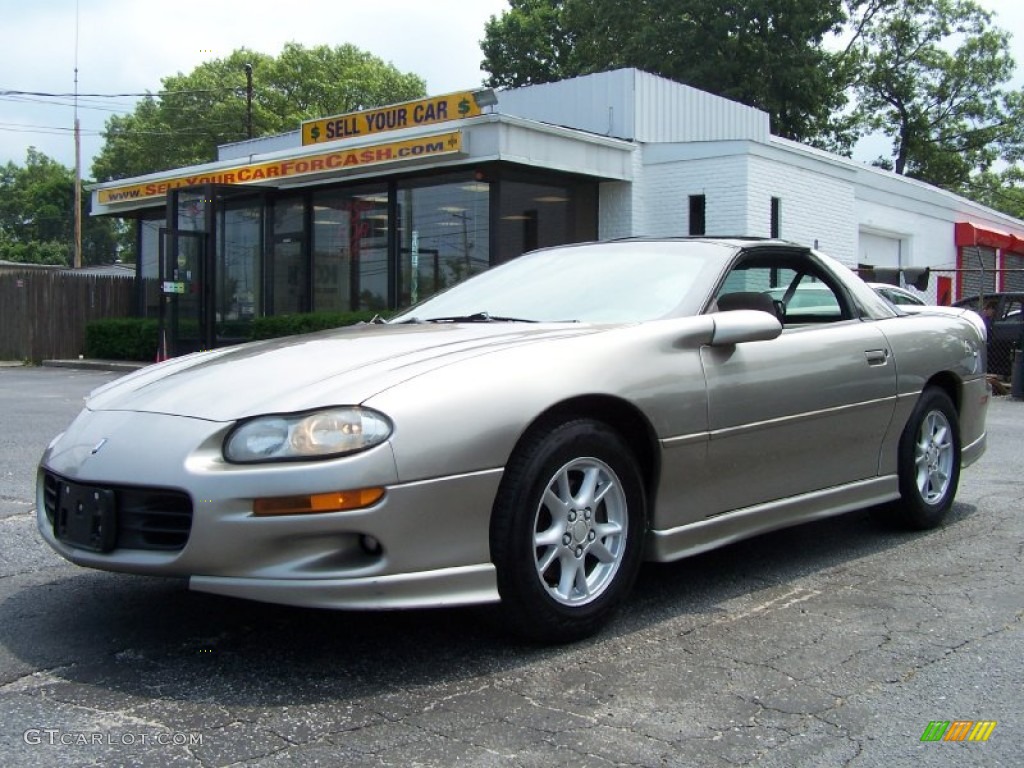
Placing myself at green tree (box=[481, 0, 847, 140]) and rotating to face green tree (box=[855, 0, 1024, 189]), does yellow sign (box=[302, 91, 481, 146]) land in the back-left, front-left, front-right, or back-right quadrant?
back-right

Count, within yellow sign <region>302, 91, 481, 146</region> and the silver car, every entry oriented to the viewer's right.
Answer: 0

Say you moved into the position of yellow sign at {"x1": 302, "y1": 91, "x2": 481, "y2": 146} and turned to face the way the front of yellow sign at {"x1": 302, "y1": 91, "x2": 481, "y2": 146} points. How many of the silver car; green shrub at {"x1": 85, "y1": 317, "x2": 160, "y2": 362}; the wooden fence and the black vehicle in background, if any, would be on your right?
2

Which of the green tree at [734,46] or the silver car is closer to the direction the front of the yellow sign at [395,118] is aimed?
the silver car

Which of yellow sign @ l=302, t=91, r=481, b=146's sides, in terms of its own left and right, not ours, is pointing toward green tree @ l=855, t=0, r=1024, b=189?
back

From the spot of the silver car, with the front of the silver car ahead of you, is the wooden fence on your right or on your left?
on your right

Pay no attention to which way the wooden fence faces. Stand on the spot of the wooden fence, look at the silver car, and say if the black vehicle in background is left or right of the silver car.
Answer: left

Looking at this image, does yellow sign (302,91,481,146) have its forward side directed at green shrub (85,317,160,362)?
no

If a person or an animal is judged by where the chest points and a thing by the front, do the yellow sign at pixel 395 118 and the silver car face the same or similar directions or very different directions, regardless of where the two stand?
same or similar directions

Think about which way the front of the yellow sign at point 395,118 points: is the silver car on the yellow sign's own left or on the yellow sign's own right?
on the yellow sign's own left

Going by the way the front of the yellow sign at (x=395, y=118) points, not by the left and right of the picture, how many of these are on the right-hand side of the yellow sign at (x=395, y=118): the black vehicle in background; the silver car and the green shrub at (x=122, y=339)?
1

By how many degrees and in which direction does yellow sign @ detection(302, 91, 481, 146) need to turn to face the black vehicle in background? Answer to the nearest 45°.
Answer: approximately 135° to its left

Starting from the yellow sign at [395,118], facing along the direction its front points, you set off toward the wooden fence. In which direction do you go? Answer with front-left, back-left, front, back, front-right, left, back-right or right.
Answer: right

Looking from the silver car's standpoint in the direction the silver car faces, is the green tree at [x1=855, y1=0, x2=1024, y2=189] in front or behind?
behind
